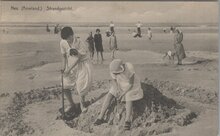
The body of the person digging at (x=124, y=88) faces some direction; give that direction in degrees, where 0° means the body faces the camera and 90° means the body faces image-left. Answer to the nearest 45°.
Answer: approximately 45°
